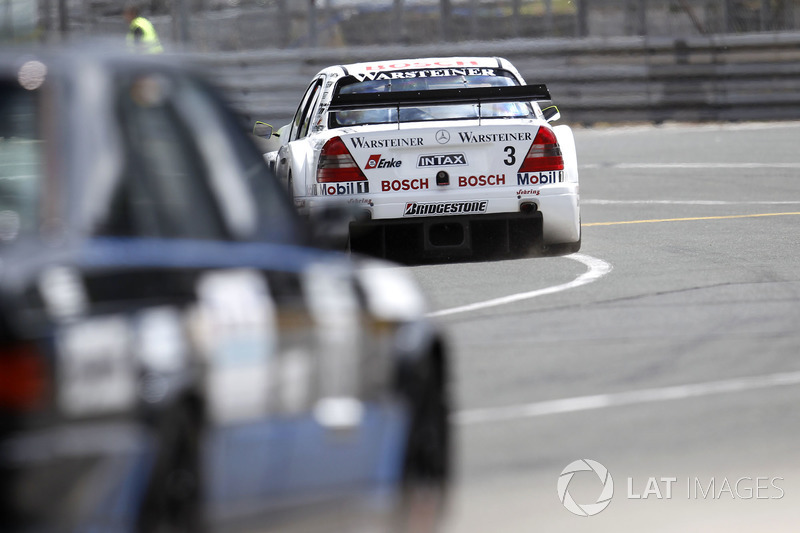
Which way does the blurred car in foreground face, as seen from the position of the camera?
facing away from the viewer and to the right of the viewer

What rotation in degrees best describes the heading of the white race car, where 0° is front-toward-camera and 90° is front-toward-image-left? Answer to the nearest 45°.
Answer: approximately 180°

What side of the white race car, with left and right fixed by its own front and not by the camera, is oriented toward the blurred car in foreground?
back

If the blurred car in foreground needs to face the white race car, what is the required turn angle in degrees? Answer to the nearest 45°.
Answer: approximately 45° to its left
